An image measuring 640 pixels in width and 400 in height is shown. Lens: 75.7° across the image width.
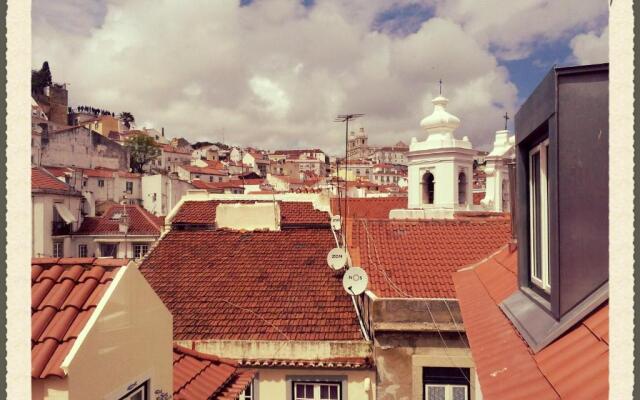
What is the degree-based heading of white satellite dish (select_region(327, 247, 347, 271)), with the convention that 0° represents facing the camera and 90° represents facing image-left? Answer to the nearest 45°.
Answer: approximately 0°

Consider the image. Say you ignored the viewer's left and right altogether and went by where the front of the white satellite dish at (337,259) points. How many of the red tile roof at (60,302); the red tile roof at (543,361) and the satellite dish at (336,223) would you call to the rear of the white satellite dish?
1

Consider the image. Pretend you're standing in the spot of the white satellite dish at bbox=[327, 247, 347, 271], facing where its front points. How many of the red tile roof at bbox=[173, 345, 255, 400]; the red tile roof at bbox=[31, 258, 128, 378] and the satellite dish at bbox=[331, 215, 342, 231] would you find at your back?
1

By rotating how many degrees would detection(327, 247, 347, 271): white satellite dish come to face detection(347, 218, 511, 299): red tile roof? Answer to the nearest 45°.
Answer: approximately 90° to its left

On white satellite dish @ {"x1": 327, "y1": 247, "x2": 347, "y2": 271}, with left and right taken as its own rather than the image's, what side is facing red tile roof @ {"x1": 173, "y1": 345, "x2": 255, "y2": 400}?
front

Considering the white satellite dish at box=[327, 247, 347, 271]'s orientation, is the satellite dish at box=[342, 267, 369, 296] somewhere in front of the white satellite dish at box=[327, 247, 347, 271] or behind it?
in front

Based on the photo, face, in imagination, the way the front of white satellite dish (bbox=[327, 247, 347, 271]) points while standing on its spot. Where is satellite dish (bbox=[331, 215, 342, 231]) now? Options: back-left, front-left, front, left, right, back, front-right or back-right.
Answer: back

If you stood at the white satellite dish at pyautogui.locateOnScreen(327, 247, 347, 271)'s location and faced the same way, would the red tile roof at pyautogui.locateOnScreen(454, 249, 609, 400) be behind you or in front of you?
in front

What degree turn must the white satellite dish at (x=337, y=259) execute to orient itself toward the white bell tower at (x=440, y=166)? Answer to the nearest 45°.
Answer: approximately 135° to its left

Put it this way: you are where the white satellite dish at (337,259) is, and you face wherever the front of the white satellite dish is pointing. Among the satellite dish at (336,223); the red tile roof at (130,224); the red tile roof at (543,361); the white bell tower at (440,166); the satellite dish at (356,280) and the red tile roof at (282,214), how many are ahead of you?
2

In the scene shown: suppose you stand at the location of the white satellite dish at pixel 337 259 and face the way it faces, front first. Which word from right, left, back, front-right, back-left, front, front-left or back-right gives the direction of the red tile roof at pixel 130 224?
back-right

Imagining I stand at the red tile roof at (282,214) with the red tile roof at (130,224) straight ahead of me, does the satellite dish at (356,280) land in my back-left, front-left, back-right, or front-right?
back-left
